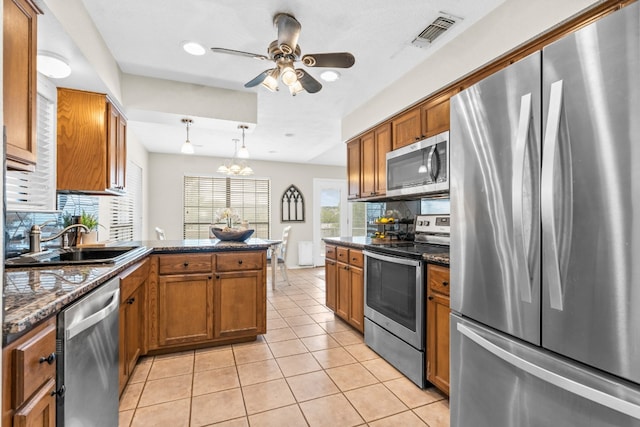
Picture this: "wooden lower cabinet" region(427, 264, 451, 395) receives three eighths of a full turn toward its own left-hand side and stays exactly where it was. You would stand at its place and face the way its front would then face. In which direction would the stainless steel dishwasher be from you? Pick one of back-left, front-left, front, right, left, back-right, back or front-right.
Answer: back-right

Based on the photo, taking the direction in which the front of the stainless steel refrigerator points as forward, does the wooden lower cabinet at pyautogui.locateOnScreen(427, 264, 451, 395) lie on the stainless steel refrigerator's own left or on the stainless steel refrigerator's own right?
on the stainless steel refrigerator's own right

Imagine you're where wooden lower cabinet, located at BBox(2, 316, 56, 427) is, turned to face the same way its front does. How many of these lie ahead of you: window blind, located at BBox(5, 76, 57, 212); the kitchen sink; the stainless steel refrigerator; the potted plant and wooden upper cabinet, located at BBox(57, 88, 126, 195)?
1

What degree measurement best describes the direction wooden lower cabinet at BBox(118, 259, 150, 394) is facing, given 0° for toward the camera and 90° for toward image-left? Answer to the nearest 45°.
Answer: approximately 315°

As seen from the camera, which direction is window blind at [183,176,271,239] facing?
toward the camera

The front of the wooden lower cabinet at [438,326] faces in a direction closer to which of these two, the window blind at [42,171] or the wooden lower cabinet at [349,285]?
the window blind

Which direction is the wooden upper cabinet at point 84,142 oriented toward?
to the viewer's right

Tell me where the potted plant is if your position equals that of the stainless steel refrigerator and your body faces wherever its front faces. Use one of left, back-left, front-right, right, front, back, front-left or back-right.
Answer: front-right

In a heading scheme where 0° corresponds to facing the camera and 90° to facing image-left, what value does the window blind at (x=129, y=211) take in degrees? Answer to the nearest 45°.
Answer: approximately 315°

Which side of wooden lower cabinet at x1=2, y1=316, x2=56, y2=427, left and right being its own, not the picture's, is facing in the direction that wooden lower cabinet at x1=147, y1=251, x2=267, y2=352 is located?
left

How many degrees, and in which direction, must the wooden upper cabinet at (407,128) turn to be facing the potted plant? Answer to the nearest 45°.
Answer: approximately 45° to its right
